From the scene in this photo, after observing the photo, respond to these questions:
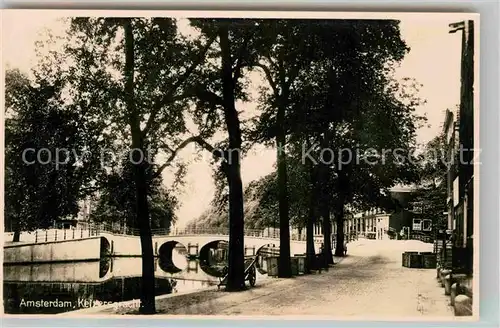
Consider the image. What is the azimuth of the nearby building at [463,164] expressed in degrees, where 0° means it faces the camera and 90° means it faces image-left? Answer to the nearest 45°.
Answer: approximately 90°

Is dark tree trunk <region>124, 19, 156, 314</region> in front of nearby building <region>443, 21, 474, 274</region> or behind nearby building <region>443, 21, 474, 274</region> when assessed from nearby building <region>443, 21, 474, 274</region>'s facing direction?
in front
